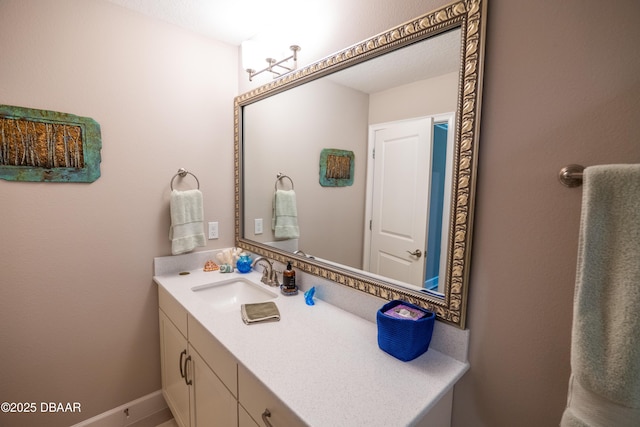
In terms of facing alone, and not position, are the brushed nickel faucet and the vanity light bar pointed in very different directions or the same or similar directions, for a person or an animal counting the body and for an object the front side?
same or similar directions

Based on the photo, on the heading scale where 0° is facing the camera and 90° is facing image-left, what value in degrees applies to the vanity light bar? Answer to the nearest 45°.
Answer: approximately 45°

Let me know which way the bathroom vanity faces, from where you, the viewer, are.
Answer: facing the viewer and to the left of the viewer

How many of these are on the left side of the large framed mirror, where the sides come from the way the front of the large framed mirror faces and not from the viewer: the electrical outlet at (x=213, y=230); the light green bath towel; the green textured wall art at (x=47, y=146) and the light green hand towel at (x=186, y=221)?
1

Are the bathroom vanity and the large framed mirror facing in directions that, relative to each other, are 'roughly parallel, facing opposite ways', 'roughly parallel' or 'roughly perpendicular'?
roughly parallel

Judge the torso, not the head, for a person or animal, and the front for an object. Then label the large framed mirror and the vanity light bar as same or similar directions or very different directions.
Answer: same or similar directions

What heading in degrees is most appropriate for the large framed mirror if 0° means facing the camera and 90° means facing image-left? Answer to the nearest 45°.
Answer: approximately 45°

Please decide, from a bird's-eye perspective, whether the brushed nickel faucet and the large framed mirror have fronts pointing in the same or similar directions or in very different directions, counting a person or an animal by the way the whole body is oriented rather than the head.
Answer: same or similar directions

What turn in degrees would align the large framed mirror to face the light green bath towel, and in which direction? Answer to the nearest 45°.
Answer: approximately 90° to its left

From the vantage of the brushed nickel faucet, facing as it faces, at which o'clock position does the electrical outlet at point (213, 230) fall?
The electrical outlet is roughly at 3 o'clock from the brushed nickel faucet.

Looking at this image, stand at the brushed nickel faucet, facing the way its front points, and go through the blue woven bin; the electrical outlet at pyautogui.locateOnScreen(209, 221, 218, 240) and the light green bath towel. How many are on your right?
1

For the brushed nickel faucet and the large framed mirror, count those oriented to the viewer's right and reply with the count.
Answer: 0

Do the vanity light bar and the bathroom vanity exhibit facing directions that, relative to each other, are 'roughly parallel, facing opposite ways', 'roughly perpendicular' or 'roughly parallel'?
roughly parallel

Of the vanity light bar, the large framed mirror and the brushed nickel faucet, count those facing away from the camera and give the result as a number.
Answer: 0

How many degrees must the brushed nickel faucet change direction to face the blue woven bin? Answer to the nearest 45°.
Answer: approximately 90° to its left
